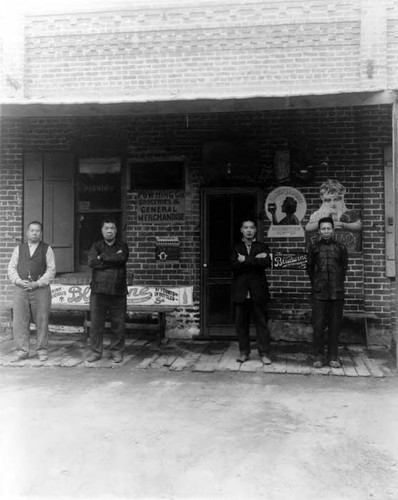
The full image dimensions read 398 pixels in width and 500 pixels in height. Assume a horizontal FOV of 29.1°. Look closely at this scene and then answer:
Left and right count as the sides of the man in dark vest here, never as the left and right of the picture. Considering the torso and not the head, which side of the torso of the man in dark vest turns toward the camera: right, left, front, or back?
front

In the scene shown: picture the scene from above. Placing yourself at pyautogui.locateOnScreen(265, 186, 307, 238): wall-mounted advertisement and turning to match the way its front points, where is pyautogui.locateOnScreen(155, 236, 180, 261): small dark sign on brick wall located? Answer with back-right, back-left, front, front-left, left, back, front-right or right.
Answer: right

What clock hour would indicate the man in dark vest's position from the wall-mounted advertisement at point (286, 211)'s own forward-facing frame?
The man in dark vest is roughly at 2 o'clock from the wall-mounted advertisement.

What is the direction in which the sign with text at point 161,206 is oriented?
toward the camera

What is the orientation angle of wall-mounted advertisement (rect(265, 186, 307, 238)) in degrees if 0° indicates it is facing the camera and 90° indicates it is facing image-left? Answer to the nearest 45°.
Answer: approximately 0°

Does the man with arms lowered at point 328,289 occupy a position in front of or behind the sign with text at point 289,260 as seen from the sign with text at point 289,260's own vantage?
in front

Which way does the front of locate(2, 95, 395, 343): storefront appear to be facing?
toward the camera

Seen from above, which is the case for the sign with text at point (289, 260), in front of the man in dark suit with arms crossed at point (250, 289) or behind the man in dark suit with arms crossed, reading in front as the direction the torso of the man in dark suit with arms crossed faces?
behind
